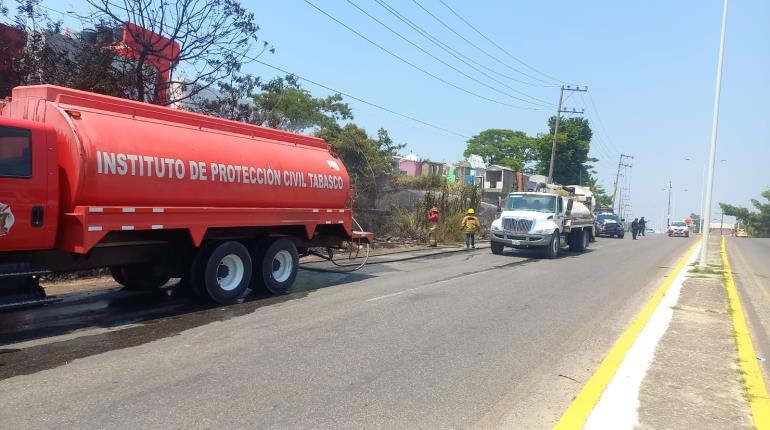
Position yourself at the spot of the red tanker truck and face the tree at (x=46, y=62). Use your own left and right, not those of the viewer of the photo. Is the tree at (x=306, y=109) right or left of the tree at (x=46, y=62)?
right

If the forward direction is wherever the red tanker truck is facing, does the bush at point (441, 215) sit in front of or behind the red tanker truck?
behind

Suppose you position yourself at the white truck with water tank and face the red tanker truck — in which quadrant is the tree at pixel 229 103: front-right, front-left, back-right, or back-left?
front-right

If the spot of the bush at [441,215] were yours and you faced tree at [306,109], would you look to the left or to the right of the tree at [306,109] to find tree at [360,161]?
left

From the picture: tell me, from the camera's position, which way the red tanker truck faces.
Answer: facing the viewer and to the left of the viewer

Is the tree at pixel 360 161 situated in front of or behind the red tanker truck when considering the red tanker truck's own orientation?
behind

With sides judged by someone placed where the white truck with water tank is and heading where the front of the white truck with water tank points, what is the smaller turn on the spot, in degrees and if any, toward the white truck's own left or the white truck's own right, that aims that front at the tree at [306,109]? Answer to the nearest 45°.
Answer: approximately 90° to the white truck's own right

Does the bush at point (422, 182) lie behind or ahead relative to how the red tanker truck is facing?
behind

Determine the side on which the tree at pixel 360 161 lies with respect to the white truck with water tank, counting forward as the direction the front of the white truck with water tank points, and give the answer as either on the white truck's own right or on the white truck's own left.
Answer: on the white truck's own right

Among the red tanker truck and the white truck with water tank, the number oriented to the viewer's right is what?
0

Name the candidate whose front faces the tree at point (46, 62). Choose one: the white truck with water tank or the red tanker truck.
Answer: the white truck with water tank

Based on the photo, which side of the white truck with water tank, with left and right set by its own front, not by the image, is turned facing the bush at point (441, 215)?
right

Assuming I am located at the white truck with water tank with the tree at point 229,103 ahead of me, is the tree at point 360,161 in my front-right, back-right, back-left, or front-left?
front-right

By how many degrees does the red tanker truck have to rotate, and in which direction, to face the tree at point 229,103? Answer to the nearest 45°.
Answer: approximately 135° to its right
